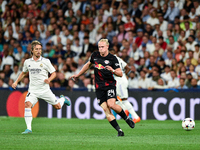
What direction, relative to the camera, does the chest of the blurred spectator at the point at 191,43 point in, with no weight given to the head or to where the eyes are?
toward the camera

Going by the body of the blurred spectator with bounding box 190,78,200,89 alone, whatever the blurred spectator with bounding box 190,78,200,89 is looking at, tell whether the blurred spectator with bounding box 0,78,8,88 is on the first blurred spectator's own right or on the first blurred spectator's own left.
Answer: on the first blurred spectator's own right

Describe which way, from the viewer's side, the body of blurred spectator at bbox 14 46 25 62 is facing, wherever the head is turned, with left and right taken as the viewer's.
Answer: facing the viewer

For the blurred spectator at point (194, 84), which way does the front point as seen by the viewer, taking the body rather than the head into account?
toward the camera

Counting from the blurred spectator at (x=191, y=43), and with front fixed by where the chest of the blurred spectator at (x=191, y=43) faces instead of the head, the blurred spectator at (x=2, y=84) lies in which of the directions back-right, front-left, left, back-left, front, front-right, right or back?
right

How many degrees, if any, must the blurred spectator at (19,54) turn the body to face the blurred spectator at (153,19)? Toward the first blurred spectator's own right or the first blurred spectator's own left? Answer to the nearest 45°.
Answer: approximately 90° to the first blurred spectator's own left

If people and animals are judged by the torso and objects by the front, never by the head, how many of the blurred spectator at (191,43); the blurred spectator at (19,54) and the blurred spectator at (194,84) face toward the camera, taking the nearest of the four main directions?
3

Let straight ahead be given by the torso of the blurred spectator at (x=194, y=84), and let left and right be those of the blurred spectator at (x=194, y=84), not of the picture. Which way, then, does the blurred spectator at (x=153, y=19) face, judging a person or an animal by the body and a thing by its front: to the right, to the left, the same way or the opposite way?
the same way

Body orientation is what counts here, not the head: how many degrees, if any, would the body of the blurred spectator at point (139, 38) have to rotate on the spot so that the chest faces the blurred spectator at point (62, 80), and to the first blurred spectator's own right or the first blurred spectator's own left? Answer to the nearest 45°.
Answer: approximately 90° to the first blurred spectator's own right

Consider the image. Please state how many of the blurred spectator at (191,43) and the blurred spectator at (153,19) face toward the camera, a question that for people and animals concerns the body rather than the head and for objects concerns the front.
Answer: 2

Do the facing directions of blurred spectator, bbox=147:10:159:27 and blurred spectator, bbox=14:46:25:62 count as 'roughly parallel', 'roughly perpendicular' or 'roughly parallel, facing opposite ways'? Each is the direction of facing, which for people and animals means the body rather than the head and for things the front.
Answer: roughly parallel

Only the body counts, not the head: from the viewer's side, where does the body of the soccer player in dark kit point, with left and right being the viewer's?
facing the viewer and to the left of the viewer
